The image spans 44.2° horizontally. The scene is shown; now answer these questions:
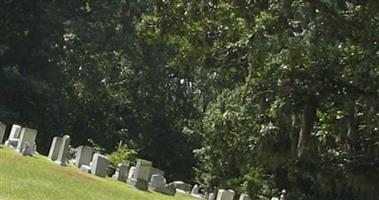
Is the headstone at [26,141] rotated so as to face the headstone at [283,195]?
no

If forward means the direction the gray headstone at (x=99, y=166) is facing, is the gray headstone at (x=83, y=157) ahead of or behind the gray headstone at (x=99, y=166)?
behind

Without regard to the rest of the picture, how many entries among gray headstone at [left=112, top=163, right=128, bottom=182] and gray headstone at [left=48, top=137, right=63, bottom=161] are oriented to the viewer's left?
0

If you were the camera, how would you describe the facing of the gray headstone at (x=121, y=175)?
facing the viewer and to the right of the viewer

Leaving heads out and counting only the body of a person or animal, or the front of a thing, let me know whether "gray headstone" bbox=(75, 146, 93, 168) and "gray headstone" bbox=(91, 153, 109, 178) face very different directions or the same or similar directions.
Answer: same or similar directions

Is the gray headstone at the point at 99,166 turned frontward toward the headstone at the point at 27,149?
no

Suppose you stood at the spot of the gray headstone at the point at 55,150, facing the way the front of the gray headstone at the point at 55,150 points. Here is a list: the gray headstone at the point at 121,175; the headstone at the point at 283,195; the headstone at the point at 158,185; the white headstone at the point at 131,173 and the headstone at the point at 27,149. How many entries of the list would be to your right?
1

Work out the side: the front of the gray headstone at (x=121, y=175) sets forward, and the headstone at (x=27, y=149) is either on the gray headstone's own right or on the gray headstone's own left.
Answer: on the gray headstone's own right

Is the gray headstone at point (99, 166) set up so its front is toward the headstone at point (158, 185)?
no

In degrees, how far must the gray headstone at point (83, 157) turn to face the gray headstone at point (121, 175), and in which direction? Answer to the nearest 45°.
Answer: approximately 45° to its left

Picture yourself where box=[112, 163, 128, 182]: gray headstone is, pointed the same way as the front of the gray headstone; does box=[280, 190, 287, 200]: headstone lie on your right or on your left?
on your left

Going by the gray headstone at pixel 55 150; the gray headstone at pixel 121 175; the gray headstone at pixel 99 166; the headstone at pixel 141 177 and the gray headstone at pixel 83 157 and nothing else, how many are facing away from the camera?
0

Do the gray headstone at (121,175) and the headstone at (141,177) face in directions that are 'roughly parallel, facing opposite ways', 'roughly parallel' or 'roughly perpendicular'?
roughly parallel

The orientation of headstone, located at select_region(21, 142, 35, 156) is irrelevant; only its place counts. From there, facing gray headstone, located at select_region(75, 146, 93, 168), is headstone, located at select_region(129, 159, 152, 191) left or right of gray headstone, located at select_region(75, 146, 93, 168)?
right

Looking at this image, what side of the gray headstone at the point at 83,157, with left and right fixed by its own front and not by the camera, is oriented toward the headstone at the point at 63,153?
right
